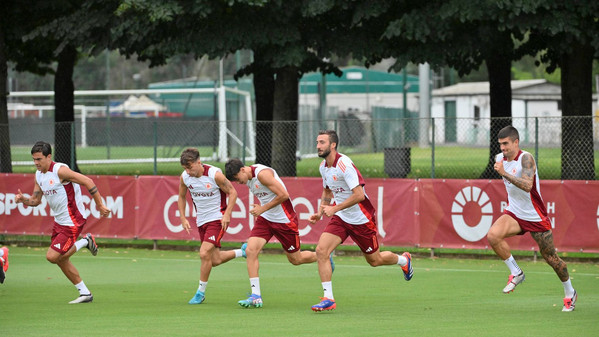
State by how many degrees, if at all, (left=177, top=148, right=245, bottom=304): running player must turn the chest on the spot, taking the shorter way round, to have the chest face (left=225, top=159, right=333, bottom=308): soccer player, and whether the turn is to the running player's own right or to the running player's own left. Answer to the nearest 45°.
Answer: approximately 90° to the running player's own left

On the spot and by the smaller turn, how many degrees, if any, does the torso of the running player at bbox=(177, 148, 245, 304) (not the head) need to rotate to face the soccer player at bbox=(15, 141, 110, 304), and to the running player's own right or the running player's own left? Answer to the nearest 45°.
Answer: approximately 45° to the running player's own right

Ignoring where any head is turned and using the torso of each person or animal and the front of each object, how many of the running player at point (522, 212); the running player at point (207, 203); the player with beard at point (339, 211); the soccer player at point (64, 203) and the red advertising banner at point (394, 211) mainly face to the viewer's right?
0

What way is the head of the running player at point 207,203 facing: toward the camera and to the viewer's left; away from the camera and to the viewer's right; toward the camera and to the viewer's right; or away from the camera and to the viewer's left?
toward the camera and to the viewer's left

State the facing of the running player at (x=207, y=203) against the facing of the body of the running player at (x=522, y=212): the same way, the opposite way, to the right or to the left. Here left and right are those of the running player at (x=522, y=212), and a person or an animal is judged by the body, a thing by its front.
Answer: the same way

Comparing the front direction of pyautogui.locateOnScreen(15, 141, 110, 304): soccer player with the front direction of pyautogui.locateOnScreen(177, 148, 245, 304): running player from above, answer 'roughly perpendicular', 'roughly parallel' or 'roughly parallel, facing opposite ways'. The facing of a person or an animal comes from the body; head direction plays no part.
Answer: roughly parallel

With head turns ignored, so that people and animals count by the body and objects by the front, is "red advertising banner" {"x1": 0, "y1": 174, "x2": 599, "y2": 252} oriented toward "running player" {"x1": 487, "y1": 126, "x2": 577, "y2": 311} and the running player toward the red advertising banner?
no

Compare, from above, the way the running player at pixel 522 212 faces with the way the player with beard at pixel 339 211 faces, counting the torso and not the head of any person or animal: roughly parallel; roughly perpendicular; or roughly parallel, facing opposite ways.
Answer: roughly parallel

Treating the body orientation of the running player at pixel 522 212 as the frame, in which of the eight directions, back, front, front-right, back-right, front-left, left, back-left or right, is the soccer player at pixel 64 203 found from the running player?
front-right

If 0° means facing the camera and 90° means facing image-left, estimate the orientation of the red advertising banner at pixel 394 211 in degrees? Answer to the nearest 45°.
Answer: approximately 0°

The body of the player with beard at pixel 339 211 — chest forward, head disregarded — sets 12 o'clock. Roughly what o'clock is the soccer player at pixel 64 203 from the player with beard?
The soccer player is roughly at 2 o'clock from the player with beard.

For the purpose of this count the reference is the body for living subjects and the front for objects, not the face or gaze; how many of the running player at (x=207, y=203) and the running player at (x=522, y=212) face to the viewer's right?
0

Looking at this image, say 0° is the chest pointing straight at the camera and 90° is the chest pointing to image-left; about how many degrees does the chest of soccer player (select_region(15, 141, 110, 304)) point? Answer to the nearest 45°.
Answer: approximately 45°

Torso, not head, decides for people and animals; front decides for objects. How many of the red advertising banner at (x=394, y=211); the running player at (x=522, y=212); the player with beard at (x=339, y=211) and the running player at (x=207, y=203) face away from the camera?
0

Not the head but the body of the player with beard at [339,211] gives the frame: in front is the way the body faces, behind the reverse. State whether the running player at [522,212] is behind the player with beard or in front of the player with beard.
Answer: behind

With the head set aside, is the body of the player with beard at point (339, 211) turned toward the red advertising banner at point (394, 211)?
no

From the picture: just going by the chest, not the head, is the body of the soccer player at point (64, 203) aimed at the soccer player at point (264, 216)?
no

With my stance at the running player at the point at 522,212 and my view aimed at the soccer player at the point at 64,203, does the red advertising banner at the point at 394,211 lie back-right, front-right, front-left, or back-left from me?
front-right

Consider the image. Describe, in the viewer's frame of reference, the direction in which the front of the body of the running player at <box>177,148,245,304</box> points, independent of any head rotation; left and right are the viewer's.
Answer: facing the viewer and to the left of the viewer

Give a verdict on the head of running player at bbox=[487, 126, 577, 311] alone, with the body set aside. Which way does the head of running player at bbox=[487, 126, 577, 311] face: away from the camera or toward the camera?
toward the camera

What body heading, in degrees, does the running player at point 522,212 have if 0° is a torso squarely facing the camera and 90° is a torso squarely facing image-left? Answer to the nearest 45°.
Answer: approximately 45°
